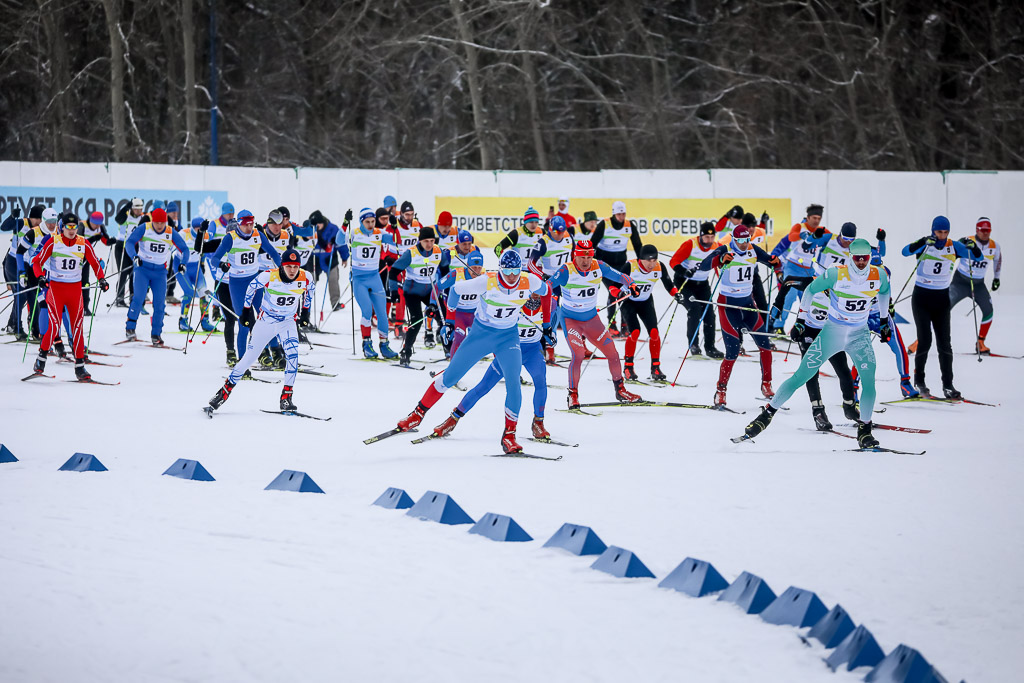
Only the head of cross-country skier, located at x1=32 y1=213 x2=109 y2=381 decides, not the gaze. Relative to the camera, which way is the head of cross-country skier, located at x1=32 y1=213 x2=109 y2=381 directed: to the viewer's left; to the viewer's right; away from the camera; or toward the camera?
toward the camera

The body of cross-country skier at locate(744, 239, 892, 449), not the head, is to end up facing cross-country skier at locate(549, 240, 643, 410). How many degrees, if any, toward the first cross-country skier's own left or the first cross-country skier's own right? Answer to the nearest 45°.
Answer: approximately 135° to the first cross-country skier's own right

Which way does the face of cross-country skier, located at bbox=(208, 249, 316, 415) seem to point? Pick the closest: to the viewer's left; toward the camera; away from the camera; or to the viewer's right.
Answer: toward the camera

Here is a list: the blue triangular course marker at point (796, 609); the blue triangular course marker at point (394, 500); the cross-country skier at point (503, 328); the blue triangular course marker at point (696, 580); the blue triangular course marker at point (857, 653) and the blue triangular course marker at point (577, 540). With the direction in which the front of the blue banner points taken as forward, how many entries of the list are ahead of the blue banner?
6

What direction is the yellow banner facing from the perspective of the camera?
toward the camera

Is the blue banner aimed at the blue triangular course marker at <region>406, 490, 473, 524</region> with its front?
yes

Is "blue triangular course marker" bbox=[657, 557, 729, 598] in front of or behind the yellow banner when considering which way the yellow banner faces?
in front

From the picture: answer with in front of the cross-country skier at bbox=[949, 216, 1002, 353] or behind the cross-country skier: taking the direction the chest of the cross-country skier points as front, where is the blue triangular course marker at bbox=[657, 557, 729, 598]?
in front

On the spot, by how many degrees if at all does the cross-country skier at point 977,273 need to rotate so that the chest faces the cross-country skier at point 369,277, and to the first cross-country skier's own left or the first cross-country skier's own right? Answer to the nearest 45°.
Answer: approximately 90° to the first cross-country skier's own right

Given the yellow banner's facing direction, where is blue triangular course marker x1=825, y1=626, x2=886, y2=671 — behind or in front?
in front

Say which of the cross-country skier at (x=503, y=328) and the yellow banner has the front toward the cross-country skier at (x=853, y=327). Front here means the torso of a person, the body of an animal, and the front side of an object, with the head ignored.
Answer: the yellow banner

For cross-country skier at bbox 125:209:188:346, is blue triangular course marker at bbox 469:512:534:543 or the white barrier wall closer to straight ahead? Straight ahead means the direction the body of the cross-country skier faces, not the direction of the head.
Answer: the blue triangular course marker

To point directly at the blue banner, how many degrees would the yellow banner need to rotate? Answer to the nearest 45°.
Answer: approximately 90° to its right

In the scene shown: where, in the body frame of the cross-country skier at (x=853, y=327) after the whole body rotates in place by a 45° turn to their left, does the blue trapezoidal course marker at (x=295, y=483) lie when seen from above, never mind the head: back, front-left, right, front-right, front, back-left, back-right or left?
right

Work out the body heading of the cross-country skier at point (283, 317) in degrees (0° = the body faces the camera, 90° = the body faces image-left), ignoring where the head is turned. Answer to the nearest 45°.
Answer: approximately 0°

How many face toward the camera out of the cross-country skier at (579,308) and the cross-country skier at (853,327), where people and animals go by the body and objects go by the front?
2

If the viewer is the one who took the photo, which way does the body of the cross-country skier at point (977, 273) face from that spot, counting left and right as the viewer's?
facing the viewer

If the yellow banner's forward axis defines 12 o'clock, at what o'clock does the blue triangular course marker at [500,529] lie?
The blue triangular course marker is roughly at 12 o'clock from the yellow banner.

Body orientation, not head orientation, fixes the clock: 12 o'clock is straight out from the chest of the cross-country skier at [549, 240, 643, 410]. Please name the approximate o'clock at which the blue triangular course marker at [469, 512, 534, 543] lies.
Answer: The blue triangular course marker is roughly at 12 o'clock from the cross-country skier.

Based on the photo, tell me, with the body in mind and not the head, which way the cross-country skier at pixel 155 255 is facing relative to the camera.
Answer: toward the camera

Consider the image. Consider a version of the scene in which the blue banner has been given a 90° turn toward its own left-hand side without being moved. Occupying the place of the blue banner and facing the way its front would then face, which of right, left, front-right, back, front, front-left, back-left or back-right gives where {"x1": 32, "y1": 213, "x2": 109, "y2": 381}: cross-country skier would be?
right

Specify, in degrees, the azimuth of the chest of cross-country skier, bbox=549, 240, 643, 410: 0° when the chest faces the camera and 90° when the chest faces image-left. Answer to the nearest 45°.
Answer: approximately 0°
